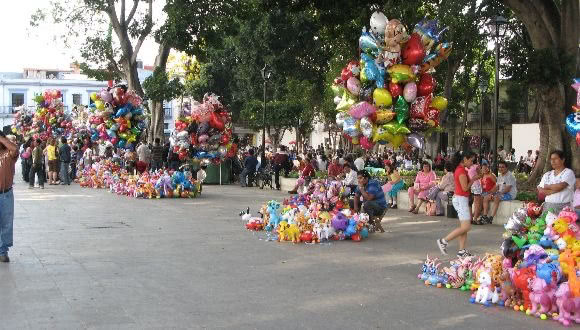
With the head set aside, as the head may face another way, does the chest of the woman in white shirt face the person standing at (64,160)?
no

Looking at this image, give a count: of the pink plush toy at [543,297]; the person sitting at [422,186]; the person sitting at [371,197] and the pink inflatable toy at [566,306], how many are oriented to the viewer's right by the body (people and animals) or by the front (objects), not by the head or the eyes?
0

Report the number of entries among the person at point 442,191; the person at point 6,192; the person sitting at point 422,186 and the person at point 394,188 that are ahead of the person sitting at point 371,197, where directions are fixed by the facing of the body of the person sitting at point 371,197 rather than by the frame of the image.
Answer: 1

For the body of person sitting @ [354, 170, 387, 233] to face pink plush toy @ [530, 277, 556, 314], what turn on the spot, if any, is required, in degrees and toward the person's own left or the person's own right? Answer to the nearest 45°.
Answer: approximately 45° to the person's own left

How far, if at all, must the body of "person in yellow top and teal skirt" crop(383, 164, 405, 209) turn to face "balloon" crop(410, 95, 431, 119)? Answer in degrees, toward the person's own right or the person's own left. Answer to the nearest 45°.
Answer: approximately 45° to the person's own left

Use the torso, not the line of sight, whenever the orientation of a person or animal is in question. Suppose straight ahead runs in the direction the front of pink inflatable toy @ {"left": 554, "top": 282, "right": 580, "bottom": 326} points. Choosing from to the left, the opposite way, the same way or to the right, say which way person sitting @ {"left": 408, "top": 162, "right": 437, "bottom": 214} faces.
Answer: the same way

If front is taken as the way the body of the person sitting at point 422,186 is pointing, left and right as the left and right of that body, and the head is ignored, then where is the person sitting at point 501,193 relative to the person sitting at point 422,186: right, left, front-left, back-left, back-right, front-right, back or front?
left

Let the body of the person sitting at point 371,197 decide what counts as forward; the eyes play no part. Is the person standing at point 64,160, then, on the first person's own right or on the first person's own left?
on the first person's own right

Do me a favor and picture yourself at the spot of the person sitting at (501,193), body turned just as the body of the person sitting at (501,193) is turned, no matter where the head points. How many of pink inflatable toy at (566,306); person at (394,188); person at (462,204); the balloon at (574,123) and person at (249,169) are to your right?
2

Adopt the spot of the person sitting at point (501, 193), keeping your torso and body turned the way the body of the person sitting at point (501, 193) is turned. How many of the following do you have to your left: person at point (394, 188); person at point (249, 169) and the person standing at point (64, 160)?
0

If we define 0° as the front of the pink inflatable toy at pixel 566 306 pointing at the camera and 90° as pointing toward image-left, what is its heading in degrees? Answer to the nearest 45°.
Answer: approximately 45°

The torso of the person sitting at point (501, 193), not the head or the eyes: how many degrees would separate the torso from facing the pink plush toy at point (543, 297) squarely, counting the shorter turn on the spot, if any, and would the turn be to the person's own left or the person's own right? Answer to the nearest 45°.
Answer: approximately 45° to the person's own left
